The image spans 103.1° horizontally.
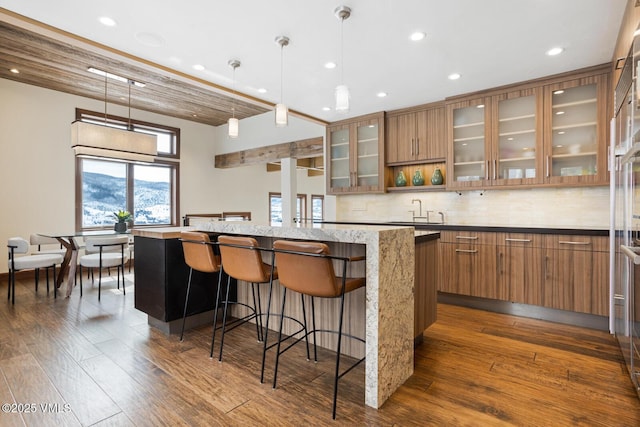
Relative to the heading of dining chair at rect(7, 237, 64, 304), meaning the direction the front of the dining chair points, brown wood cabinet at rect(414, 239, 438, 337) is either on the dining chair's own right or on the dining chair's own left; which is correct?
on the dining chair's own right

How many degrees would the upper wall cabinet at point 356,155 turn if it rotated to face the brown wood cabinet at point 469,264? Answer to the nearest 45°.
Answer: approximately 90° to its left

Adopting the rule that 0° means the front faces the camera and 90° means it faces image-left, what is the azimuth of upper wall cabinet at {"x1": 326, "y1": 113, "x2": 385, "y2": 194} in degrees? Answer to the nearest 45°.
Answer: approximately 45°

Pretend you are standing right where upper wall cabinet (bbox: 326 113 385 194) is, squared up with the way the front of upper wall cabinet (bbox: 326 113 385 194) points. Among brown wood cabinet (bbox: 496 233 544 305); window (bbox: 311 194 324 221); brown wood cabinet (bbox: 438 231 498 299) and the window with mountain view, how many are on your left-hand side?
2

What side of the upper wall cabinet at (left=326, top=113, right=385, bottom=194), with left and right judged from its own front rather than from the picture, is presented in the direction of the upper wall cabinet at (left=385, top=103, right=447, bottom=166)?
left

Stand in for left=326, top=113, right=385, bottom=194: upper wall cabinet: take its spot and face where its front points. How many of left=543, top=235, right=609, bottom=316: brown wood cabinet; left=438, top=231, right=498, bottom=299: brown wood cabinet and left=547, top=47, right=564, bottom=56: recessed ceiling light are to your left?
3

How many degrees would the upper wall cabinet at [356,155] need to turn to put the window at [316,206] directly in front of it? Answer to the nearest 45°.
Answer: approximately 135° to its right

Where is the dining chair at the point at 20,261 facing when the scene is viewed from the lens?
facing to the right of the viewer

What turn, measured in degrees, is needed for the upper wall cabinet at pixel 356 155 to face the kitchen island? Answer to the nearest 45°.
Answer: approximately 45° to its left

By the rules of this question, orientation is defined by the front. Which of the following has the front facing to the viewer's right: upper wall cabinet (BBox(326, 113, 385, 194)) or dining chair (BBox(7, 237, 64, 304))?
the dining chair

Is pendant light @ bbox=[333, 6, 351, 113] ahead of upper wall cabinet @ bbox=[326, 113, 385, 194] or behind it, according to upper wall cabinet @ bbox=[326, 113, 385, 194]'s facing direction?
ahead

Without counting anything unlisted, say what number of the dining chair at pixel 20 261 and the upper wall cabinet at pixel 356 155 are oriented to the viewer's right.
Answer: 1

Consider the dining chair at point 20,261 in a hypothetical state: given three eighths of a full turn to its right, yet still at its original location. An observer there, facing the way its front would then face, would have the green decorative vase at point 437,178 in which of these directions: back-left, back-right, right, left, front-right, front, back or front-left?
left

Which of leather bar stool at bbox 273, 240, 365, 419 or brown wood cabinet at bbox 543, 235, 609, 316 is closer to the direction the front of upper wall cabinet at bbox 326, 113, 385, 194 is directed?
the leather bar stool

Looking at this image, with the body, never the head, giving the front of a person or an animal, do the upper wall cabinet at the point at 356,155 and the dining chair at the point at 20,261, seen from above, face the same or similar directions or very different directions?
very different directions

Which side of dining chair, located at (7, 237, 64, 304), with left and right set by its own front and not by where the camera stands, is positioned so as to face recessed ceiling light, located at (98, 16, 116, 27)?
right
